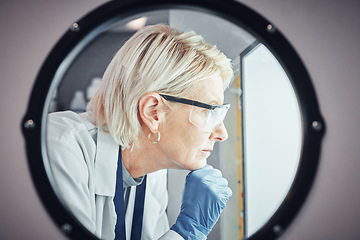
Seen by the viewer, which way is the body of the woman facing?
to the viewer's right

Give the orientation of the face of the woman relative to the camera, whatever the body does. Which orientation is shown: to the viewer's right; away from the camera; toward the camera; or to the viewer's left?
to the viewer's right
